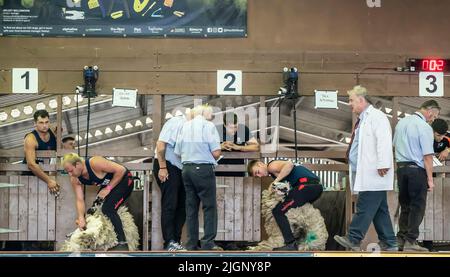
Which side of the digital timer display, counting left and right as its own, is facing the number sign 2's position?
right

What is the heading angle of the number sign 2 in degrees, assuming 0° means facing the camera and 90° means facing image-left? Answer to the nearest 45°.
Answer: approximately 0°

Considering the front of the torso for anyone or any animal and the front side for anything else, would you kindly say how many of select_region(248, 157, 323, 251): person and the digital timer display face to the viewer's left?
1

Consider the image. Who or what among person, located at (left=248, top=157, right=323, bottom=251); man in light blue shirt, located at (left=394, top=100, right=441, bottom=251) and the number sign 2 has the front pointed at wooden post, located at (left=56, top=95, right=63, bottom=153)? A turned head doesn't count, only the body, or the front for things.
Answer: the person

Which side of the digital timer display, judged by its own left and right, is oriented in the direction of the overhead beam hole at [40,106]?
right

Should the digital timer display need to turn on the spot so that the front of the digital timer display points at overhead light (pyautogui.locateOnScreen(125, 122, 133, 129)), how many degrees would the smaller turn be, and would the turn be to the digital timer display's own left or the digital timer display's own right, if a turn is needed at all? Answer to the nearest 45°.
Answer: approximately 90° to the digital timer display's own right

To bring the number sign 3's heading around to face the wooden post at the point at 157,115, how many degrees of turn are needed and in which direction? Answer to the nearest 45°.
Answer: approximately 90° to its right

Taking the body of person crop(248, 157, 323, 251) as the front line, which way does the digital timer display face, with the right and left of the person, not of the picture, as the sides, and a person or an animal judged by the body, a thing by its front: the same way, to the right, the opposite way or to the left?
to the left

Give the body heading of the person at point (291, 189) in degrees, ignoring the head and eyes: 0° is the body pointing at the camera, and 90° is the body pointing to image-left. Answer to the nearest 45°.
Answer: approximately 90°
